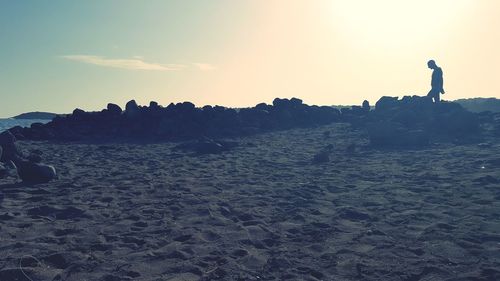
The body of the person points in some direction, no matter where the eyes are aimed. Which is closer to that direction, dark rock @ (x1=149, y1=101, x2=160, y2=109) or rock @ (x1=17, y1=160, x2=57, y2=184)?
the dark rock

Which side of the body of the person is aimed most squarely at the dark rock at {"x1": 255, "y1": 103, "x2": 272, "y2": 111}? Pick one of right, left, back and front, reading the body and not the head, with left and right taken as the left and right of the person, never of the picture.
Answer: front

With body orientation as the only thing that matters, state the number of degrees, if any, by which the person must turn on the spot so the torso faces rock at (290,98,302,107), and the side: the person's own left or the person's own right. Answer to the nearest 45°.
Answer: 0° — they already face it

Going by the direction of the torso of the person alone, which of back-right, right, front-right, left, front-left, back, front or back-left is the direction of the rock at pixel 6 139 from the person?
front-left

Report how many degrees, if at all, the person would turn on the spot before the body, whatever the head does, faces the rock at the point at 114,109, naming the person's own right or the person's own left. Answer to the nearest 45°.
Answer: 0° — they already face it

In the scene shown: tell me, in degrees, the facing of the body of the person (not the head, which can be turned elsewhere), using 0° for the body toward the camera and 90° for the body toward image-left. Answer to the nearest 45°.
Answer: approximately 90°
